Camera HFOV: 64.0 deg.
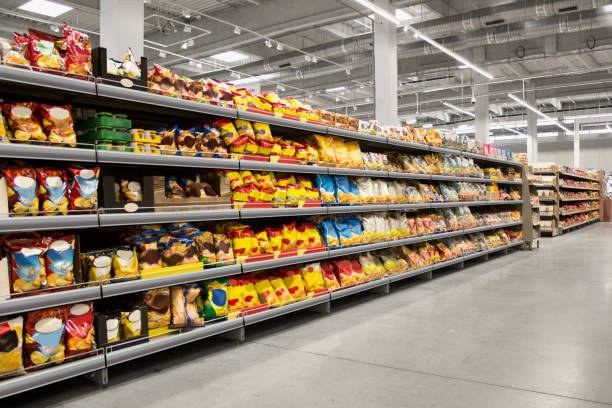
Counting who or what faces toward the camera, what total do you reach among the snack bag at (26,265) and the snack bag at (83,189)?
2

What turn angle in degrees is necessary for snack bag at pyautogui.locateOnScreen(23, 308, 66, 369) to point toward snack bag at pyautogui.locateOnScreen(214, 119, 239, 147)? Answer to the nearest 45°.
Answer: approximately 90° to its left

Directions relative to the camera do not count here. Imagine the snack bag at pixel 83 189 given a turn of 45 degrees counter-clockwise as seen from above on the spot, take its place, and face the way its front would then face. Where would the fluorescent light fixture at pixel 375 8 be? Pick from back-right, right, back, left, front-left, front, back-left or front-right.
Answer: left

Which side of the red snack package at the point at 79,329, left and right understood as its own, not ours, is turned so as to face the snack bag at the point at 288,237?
left

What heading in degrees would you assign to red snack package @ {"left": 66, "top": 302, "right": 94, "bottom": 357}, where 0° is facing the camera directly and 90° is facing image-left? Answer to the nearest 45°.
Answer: approximately 315°

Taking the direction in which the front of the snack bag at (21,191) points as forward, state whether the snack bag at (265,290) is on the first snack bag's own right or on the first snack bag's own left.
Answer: on the first snack bag's own left

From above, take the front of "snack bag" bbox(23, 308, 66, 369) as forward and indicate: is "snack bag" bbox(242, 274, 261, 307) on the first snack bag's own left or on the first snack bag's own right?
on the first snack bag's own left

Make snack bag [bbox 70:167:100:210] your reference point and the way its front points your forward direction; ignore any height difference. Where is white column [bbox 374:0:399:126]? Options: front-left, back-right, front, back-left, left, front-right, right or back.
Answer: back-left

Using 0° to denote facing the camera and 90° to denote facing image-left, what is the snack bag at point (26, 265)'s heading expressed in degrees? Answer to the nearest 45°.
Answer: approximately 0°
